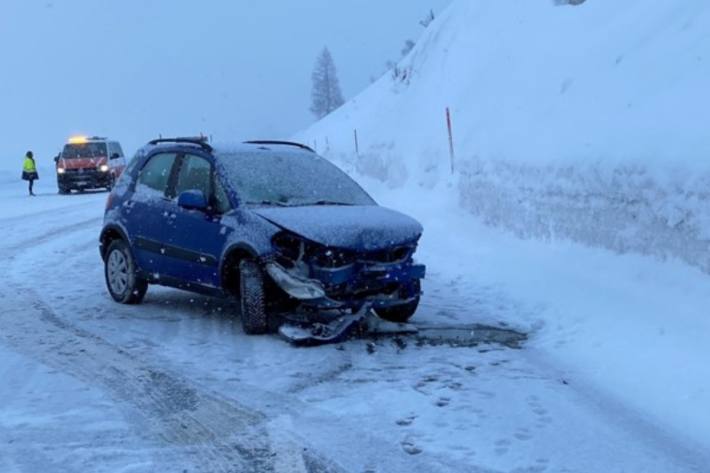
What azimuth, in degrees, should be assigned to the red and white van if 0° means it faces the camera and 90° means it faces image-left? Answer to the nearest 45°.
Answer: approximately 0°

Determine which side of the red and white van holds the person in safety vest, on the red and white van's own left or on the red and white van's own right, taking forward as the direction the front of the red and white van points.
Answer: on the red and white van's own right

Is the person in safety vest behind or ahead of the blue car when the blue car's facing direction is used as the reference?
behind

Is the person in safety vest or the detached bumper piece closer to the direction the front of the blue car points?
the detached bumper piece

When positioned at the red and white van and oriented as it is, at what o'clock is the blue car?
The blue car is roughly at 12 o'clock from the red and white van.

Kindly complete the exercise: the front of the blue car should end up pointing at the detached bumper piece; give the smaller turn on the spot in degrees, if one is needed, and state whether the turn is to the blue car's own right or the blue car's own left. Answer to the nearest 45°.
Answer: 0° — it already faces it

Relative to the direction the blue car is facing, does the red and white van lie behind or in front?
behind
